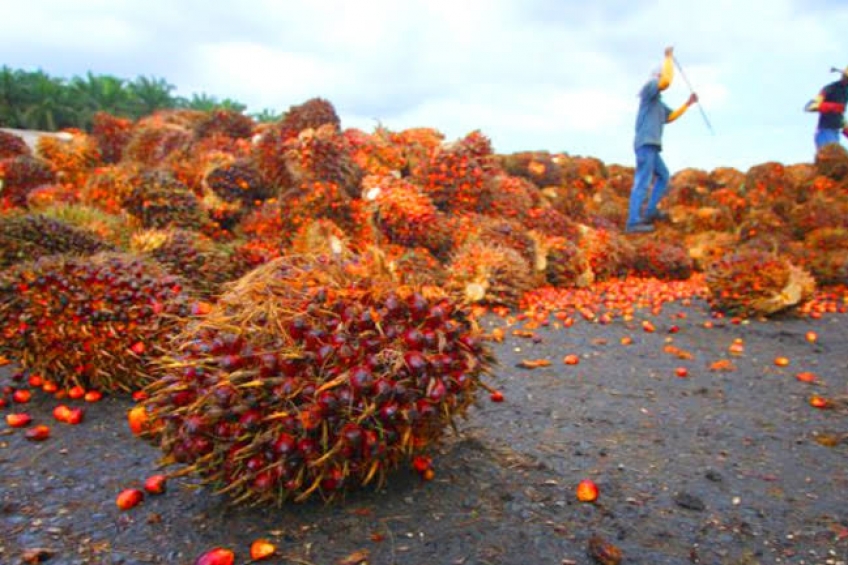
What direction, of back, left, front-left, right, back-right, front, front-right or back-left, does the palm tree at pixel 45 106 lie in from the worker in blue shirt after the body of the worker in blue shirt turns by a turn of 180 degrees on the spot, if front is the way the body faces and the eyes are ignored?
front

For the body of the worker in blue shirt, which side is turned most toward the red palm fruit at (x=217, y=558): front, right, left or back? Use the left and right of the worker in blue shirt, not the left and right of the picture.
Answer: right

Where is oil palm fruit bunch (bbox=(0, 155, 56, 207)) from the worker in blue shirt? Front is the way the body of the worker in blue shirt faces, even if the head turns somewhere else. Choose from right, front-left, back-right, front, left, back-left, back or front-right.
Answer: back-right

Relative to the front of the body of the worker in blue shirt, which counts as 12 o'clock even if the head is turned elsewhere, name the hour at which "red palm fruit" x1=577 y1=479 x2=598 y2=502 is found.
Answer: The red palm fruit is roughly at 3 o'clock from the worker in blue shirt.

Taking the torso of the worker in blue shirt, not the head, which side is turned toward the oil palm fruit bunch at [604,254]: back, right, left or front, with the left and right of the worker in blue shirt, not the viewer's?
right

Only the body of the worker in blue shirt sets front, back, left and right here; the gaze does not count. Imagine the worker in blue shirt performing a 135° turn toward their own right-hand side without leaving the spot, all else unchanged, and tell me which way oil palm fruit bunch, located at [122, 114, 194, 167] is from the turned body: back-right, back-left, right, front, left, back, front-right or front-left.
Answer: front

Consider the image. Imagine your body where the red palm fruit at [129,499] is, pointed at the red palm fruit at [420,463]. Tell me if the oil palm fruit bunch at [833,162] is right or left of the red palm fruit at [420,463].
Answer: left

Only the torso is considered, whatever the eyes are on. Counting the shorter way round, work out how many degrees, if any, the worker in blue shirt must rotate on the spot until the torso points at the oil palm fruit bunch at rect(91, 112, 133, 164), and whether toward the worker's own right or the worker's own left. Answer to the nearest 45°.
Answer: approximately 135° to the worker's own right

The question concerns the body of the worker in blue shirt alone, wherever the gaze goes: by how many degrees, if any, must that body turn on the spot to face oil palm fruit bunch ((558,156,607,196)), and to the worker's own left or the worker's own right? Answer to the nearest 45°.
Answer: approximately 135° to the worker's own left

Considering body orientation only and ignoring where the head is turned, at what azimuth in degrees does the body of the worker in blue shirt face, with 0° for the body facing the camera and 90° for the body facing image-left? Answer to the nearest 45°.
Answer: approximately 270°

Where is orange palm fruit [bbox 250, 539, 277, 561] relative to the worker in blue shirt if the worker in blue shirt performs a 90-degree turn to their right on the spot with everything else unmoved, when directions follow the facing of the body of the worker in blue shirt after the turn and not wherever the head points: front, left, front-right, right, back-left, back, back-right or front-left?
front

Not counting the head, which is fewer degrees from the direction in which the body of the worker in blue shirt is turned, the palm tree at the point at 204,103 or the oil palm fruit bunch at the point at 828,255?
the oil palm fruit bunch

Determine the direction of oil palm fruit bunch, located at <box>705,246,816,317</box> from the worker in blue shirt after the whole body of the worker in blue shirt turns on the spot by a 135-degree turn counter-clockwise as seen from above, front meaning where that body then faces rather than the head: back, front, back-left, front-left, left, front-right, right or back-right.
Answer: back-left

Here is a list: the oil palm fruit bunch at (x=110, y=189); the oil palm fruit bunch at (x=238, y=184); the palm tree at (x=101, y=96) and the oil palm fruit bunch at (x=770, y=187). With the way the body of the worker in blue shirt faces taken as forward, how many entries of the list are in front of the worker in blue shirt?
1
